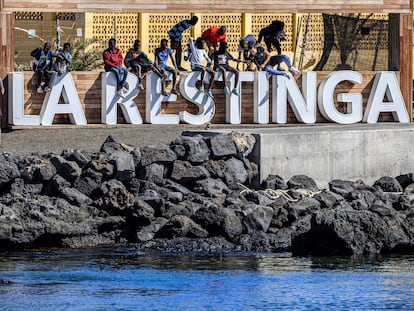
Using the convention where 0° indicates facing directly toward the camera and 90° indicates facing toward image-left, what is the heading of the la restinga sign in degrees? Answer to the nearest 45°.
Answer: approximately 0°
